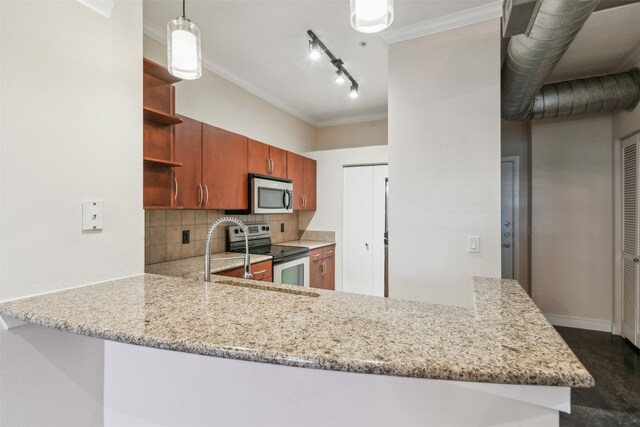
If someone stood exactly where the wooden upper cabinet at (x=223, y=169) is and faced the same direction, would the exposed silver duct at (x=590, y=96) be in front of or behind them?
in front

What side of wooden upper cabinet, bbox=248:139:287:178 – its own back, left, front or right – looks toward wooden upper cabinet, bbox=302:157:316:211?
left

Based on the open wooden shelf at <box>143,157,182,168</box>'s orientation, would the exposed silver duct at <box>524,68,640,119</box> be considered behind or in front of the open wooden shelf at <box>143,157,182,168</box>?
in front

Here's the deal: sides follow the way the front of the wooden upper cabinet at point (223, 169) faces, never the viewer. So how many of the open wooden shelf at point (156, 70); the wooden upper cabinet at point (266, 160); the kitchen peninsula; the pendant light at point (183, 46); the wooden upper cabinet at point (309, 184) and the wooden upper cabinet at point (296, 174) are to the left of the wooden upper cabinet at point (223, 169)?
3

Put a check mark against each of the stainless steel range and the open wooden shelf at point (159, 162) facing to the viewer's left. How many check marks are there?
0

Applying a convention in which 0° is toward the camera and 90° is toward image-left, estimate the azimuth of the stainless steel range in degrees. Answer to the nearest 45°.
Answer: approximately 315°
